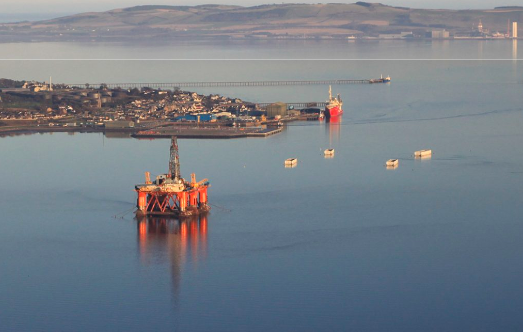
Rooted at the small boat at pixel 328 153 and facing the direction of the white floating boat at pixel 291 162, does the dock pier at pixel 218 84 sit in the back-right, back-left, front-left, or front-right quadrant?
back-right
